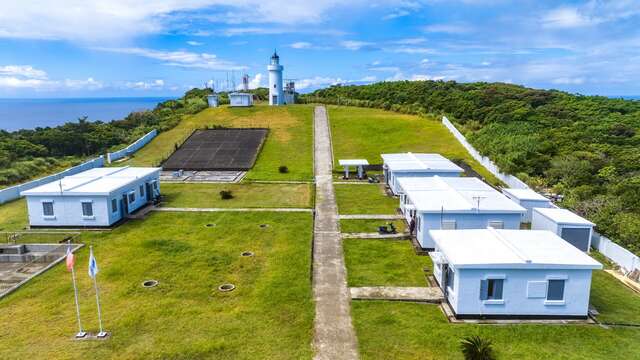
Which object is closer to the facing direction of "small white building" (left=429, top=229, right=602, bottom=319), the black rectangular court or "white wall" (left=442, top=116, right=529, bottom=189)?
the black rectangular court
